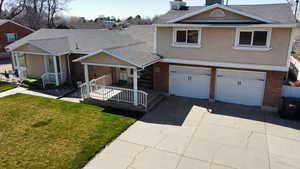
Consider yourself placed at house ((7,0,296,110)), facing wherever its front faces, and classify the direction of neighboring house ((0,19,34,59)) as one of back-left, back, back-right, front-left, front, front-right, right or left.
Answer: back-right

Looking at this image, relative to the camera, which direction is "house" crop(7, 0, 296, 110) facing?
toward the camera
